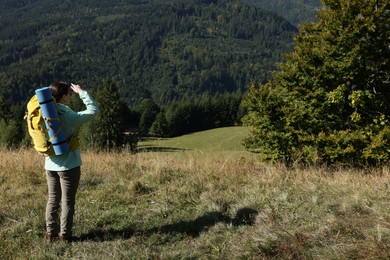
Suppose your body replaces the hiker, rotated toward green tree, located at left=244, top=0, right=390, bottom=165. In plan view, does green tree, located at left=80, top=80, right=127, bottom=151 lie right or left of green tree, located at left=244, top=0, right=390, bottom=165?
left

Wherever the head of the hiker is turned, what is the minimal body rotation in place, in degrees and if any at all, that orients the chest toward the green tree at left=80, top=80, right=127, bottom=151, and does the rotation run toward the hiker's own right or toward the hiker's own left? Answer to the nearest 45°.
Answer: approximately 45° to the hiker's own left

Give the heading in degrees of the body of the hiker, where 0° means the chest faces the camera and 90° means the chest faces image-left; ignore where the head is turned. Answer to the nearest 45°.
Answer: approximately 225°

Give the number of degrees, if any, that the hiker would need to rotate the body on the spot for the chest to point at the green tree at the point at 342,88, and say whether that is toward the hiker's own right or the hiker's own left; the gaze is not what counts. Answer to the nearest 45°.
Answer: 0° — they already face it
